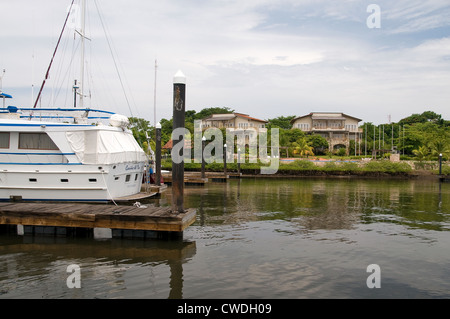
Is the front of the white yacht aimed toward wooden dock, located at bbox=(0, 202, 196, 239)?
no

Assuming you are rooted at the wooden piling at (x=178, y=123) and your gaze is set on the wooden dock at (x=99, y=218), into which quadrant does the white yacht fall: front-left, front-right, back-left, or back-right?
front-right
